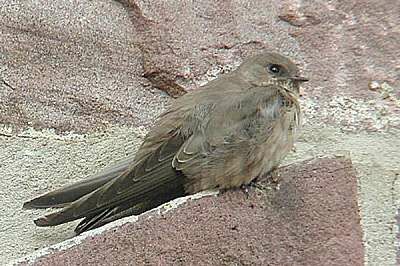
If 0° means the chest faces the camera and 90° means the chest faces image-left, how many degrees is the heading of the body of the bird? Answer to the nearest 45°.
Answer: approximately 270°
